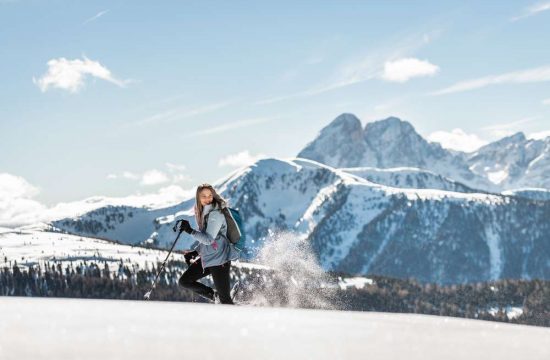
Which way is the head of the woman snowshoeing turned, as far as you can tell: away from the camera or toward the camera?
toward the camera

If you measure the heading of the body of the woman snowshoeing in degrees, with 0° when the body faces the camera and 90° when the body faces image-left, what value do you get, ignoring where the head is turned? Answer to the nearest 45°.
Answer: approximately 90°
